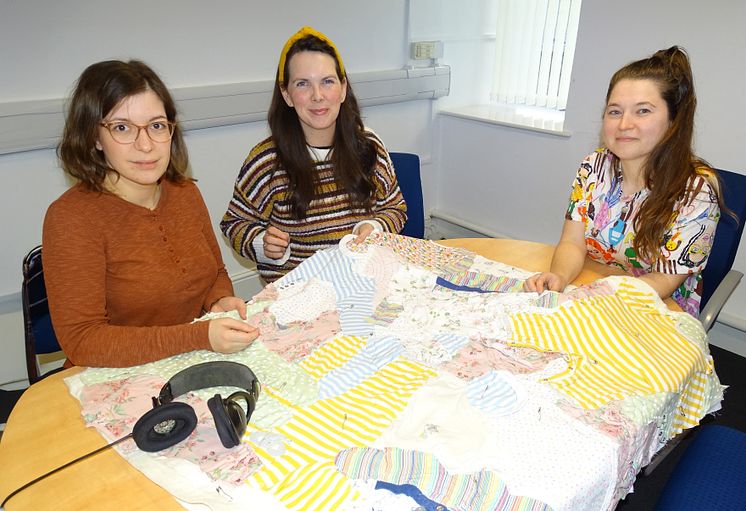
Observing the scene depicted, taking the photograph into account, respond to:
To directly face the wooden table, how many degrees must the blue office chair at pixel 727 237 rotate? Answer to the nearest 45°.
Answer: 0° — it already faces it

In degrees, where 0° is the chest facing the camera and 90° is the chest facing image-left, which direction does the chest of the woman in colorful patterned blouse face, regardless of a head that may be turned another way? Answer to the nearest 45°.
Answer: approximately 45°

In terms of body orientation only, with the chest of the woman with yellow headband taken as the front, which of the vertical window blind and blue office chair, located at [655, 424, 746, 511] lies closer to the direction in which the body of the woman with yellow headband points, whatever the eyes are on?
the blue office chair

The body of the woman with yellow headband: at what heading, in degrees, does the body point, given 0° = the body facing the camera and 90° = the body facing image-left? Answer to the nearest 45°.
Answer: approximately 0°

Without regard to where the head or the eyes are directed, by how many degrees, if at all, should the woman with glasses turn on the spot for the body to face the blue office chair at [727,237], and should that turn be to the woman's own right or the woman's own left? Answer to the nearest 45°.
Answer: approximately 45° to the woman's own left

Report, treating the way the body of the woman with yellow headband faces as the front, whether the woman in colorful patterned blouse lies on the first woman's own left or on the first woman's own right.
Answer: on the first woman's own left

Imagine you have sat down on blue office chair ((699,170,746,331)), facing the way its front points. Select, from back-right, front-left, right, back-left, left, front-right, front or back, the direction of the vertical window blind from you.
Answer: right

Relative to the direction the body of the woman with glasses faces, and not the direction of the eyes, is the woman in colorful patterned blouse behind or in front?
in front

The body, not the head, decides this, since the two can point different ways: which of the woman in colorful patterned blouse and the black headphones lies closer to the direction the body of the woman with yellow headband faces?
the black headphones

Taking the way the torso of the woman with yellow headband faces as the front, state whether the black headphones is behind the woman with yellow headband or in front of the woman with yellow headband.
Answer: in front
